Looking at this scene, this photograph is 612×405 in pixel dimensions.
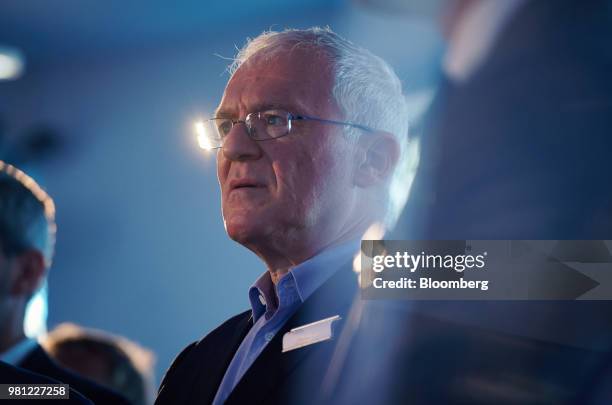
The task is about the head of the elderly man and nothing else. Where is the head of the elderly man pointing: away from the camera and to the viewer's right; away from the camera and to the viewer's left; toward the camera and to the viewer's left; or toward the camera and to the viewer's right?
toward the camera and to the viewer's left

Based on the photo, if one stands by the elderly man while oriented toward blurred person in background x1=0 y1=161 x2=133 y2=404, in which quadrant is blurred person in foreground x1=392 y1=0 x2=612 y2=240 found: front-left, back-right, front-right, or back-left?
back-left

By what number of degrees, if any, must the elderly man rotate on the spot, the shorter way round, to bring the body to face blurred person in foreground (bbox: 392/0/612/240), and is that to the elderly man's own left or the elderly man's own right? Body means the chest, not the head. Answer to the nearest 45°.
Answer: approximately 45° to the elderly man's own left

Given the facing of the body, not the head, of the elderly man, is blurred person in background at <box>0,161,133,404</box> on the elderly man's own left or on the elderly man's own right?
on the elderly man's own right

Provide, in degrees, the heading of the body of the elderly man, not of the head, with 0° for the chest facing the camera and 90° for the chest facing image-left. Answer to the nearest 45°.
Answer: approximately 45°
